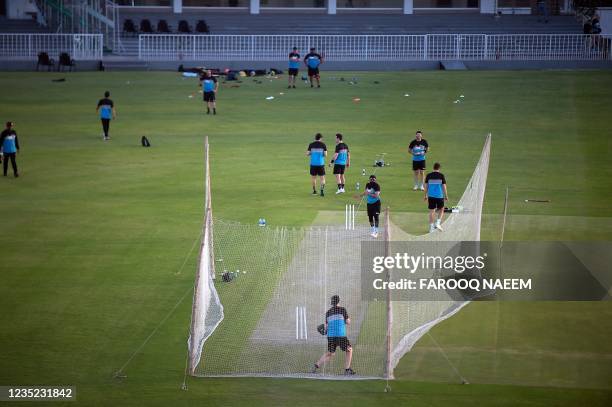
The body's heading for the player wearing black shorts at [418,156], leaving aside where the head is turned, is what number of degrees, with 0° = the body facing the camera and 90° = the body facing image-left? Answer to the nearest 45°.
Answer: approximately 0°

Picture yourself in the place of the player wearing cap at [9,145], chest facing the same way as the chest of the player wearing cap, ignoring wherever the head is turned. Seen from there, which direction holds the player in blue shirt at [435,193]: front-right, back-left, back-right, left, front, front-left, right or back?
front-left

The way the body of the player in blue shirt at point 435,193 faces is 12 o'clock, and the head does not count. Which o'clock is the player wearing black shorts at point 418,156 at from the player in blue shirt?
The player wearing black shorts is roughly at 12 o'clock from the player in blue shirt.

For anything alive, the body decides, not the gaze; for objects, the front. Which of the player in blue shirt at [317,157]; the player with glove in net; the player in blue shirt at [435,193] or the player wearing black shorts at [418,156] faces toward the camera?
the player wearing black shorts

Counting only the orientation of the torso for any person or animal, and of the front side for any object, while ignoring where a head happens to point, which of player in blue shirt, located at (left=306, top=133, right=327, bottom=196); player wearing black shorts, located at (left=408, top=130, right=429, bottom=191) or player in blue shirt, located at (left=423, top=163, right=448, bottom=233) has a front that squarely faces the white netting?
the player wearing black shorts

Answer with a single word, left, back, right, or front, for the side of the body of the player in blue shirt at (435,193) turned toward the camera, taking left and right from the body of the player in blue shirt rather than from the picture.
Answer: back

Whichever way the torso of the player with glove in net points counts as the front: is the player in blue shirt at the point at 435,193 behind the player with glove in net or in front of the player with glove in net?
in front

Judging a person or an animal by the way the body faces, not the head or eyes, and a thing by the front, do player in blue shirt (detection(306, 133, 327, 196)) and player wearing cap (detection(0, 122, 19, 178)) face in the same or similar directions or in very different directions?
very different directions

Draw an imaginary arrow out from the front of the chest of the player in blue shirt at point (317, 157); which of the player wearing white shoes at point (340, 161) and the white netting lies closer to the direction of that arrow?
the player wearing white shoes

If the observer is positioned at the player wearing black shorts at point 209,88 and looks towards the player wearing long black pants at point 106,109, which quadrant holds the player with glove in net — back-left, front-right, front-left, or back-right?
front-left

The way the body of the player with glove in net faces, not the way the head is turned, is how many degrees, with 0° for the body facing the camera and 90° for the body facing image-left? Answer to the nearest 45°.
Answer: approximately 180°

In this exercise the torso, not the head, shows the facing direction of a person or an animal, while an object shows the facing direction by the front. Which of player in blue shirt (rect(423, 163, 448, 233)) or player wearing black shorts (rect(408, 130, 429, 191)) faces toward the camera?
the player wearing black shorts

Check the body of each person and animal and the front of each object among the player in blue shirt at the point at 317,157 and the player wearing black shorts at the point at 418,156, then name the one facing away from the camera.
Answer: the player in blue shirt

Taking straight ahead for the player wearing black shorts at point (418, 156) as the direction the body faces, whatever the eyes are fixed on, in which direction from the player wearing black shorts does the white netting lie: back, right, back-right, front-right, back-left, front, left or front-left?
front

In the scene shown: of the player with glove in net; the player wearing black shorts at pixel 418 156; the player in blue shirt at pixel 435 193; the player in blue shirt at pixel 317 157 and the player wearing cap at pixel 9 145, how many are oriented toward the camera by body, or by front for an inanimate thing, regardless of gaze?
2
